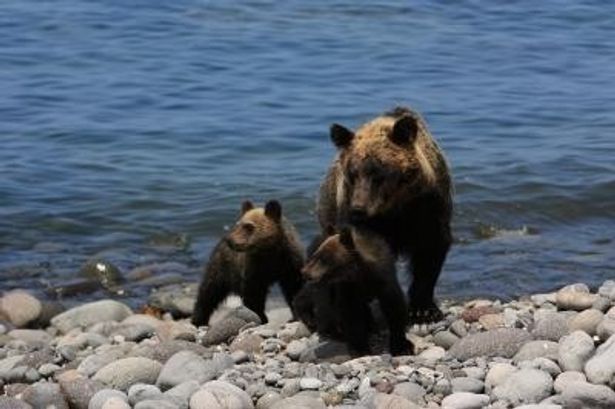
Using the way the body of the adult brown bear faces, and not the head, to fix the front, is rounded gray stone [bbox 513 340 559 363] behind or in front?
in front

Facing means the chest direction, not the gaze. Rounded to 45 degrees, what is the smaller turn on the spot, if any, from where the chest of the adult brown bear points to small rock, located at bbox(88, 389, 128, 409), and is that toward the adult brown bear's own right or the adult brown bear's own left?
approximately 45° to the adult brown bear's own right

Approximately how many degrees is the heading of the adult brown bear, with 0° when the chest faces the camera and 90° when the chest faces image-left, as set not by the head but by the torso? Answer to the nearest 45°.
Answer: approximately 0°

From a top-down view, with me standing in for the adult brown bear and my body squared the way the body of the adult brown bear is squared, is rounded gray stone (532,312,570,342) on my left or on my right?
on my left

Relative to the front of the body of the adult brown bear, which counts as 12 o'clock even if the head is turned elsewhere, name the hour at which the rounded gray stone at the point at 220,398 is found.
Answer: The rounded gray stone is roughly at 1 o'clock from the adult brown bear.

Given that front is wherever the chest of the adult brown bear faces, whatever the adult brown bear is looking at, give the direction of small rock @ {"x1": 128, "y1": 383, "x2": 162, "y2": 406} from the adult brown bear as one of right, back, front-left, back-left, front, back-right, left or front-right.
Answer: front-right

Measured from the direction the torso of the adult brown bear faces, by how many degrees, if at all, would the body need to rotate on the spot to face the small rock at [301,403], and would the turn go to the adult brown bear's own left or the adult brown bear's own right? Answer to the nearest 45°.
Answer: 0° — it already faces it

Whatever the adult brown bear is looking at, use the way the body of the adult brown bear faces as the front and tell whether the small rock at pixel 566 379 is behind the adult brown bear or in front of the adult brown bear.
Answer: in front

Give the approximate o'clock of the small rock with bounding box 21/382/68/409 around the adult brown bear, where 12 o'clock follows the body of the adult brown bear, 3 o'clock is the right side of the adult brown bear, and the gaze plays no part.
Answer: The small rock is roughly at 2 o'clock from the adult brown bear.
